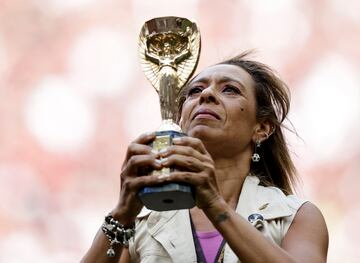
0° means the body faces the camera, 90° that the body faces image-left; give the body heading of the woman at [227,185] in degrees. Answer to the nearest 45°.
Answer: approximately 45°
